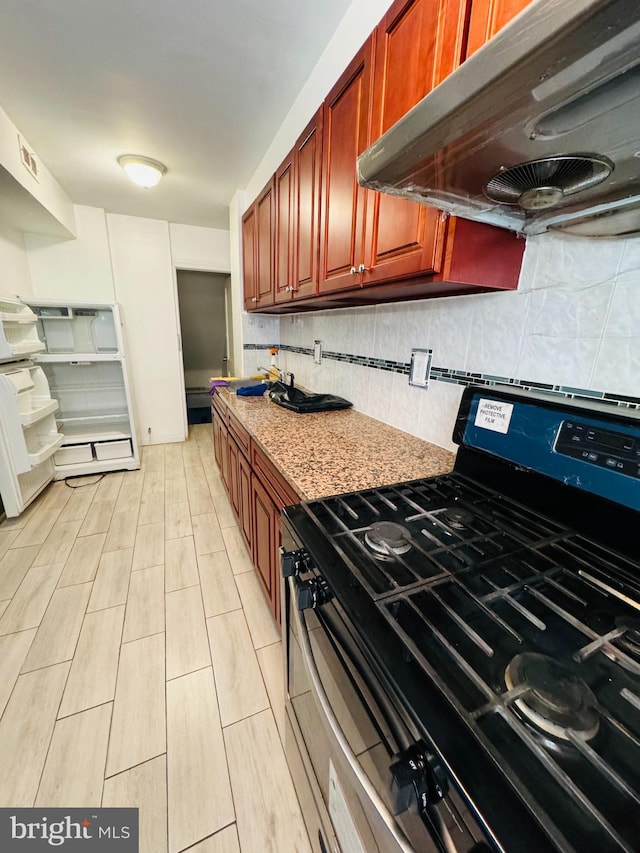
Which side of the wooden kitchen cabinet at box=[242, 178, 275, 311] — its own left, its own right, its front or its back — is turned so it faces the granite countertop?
left

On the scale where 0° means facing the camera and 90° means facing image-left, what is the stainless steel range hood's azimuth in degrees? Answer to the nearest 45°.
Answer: approximately 45°

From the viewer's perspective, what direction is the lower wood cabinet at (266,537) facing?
to the viewer's left

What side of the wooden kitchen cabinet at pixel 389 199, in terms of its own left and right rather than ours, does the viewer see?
left

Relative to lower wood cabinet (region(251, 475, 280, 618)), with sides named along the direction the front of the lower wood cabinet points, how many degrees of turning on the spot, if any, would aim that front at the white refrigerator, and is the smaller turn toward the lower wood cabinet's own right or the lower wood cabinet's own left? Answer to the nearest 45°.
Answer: approximately 45° to the lower wood cabinet's own right

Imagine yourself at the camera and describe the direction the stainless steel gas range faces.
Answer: facing the viewer and to the left of the viewer

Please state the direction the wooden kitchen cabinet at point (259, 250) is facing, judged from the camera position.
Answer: facing to the left of the viewer

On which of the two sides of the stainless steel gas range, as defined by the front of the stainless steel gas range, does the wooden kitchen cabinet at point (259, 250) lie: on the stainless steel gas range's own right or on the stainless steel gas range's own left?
on the stainless steel gas range's own right

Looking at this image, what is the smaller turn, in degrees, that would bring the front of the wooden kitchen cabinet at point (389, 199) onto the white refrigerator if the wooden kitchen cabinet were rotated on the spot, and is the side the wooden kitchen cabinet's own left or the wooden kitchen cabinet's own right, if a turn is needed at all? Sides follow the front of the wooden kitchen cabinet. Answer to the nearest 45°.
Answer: approximately 45° to the wooden kitchen cabinet's own right

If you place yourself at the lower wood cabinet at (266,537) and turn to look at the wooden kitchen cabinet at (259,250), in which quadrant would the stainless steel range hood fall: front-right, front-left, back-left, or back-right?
back-right

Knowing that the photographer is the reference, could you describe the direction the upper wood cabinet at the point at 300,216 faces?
facing to the left of the viewer

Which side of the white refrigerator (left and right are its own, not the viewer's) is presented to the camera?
front
